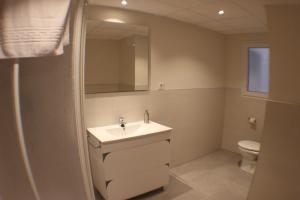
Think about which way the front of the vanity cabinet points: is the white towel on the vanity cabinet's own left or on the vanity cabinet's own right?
on the vanity cabinet's own right

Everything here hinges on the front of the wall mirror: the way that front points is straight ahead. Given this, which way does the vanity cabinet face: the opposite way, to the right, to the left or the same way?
the same way

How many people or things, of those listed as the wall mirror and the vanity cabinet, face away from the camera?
0

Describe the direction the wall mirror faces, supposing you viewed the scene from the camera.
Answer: facing the viewer and to the right of the viewer

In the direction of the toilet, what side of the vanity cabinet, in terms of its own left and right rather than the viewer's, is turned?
left

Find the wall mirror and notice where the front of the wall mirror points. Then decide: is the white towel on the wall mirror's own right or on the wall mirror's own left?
on the wall mirror's own right

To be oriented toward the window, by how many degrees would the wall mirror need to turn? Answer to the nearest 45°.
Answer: approximately 45° to its left

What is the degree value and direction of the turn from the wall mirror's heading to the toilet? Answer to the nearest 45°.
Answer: approximately 45° to its left

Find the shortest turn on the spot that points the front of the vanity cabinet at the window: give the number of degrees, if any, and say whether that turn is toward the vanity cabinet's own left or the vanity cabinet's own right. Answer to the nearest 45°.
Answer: approximately 90° to the vanity cabinet's own left
